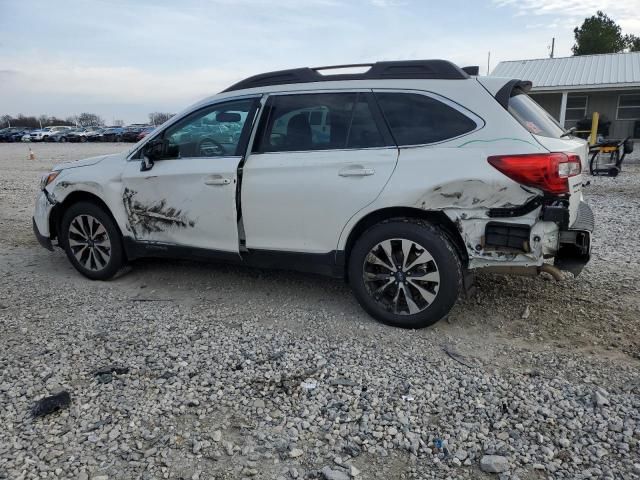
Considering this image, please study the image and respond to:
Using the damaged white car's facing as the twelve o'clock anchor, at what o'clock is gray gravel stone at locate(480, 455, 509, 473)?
The gray gravel stone is roughly at 7 o'clock from the damaged white car.

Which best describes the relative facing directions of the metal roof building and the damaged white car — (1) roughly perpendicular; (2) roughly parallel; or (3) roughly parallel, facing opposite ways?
roughly perpendicular

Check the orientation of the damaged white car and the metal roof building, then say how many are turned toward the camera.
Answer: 1

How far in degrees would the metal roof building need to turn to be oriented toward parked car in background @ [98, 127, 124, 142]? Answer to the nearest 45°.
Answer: approximately 90° to its right

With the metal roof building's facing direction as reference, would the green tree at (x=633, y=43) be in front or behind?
behind

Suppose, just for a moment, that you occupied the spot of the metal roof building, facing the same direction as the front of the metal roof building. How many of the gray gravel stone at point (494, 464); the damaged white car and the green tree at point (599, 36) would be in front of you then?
2

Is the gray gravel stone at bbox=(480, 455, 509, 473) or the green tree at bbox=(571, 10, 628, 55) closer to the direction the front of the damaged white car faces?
the green tree

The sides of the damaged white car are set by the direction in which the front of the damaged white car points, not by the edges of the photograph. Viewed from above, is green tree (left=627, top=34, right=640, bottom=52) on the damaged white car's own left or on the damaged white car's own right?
on the damaged white car's own right

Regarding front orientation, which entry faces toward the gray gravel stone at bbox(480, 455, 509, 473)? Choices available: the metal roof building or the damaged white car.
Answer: the metal roof building

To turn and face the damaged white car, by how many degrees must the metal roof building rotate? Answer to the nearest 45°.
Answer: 0° — it already faces it

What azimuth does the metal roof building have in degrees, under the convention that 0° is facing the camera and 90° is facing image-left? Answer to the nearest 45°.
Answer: approximately 0°

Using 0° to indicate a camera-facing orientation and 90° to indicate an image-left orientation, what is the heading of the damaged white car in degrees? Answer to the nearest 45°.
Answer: approximately 135°
